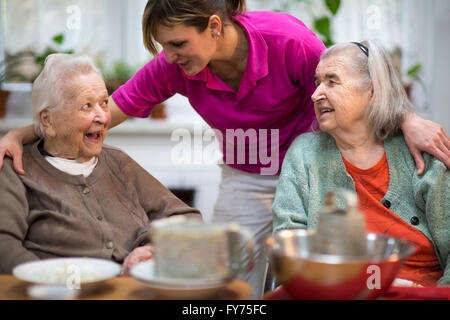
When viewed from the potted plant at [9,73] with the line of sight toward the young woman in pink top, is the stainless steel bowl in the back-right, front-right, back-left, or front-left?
front-right

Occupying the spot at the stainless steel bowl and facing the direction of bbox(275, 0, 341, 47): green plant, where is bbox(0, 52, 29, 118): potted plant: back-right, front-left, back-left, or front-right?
front-left

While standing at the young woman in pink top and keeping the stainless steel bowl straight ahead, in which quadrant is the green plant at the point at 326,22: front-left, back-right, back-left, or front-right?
back-left

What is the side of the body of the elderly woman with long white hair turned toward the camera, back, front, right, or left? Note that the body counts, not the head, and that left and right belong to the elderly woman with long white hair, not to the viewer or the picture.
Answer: front

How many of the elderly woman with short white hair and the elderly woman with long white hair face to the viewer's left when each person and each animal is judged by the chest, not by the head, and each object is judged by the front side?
0

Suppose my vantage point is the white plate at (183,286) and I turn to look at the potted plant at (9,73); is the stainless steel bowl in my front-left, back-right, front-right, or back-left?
back-right

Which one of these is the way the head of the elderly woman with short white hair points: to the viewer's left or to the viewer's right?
to the viewer's right

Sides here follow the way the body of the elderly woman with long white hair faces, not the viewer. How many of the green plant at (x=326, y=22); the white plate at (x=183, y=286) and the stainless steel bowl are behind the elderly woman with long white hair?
1

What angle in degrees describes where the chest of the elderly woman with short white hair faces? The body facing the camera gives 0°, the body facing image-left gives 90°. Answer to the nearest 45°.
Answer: approximately 315°

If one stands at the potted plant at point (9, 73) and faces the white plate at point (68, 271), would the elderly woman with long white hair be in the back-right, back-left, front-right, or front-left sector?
front-left

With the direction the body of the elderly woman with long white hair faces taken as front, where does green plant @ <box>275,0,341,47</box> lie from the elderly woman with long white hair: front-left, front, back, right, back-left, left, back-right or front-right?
back

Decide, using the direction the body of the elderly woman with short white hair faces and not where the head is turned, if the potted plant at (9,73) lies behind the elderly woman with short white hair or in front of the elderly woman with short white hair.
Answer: behind

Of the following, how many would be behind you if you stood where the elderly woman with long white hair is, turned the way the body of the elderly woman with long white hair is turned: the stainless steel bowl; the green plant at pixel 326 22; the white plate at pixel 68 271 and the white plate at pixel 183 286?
1

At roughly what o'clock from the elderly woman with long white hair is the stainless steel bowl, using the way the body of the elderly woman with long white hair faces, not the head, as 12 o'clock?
The stainless steel bowl is roughly at 12 o'clock from the elderly woman with long white hair.

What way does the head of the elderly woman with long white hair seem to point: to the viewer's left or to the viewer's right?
to the viewer's left
